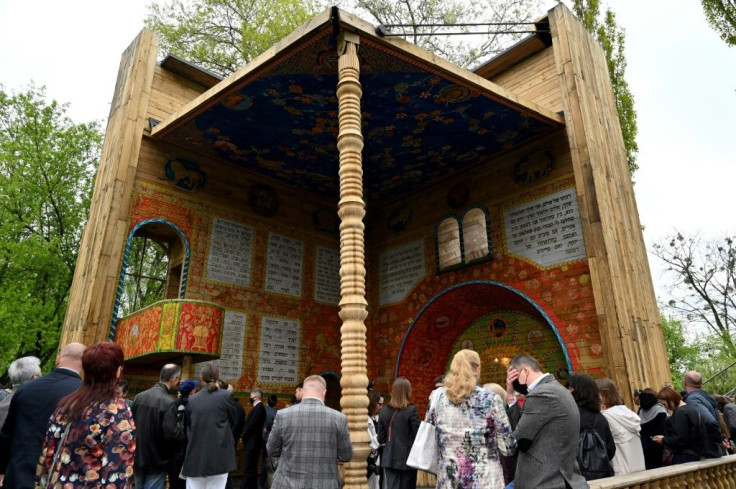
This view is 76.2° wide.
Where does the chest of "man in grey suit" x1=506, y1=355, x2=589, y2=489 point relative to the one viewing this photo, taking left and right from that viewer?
facing to the left of the viewer

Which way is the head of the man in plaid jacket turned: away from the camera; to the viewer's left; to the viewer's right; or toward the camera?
away from the camera

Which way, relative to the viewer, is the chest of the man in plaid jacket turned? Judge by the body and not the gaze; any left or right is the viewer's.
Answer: facing away from the viewer

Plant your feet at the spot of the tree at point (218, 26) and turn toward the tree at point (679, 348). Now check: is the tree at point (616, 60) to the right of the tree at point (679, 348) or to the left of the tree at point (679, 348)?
right

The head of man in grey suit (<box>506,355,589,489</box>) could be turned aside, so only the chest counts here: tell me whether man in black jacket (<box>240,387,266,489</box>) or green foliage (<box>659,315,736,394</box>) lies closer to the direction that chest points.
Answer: the man in black jacket

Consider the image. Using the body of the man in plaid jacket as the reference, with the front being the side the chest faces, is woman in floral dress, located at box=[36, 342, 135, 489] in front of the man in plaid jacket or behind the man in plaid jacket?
behind

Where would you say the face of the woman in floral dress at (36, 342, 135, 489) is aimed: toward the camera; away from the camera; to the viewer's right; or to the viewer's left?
away from the camera

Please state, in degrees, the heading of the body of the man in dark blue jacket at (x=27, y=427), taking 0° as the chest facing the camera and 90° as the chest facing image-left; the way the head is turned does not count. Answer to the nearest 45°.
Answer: approximately 225°

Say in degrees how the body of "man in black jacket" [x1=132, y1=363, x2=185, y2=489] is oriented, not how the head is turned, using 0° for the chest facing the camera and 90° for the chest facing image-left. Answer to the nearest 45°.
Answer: approximately 225°
